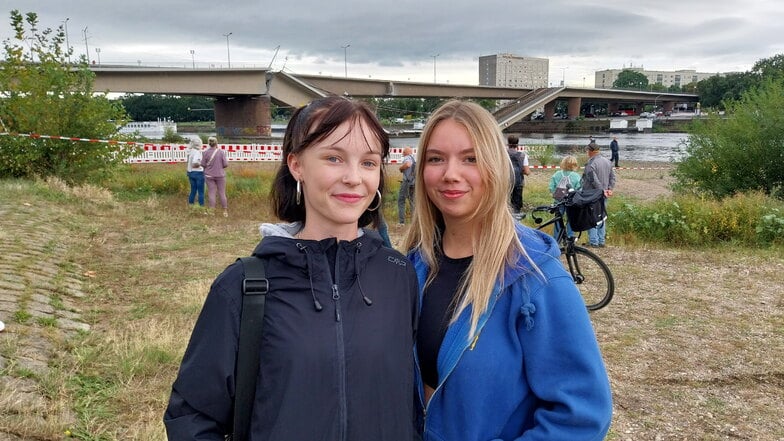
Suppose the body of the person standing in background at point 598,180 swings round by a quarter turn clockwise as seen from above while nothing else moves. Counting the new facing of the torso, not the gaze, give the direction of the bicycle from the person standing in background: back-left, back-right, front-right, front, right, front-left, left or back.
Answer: back-right

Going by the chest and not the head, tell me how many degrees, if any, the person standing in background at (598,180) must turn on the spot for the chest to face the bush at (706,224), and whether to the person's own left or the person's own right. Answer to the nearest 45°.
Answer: approximately 90° to the person's own right

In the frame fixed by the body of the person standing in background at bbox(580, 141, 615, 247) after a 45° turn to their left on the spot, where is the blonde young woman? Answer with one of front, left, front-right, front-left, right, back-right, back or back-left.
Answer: left

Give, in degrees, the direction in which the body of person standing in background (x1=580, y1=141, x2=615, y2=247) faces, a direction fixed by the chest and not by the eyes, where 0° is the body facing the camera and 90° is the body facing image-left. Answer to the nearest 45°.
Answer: approximately 135°

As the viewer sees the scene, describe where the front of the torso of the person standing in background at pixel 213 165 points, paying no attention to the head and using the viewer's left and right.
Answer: facing away from the viewer

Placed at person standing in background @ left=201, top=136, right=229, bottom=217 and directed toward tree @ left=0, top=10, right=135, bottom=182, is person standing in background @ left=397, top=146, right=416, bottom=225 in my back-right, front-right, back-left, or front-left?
back-right

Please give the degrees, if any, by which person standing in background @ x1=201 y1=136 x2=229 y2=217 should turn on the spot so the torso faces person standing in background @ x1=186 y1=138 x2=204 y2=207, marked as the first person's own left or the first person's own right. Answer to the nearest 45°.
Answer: approximately 45° to the first person's own left

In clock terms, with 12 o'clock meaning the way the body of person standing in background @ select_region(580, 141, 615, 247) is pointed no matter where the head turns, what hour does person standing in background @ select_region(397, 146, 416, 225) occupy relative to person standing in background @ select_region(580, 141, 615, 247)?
person standing in background @ select_region(397, 146, 416, 225) is roughly at 11 o'clock from person standing in background @ select_region(580, 141, 615, 247).

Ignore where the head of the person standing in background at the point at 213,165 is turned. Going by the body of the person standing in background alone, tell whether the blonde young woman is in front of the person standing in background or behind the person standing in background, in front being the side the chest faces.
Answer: behind

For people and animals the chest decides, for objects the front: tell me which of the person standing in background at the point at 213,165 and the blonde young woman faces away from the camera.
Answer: the person standing in background

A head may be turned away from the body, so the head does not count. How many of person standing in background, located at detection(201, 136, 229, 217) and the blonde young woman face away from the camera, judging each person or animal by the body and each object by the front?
1

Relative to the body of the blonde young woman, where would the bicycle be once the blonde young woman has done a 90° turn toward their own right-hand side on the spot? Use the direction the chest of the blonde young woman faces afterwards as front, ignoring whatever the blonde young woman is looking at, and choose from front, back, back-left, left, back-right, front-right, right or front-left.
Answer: front-right

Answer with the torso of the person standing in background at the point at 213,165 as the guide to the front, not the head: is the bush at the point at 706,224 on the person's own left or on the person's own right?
on the person's own right

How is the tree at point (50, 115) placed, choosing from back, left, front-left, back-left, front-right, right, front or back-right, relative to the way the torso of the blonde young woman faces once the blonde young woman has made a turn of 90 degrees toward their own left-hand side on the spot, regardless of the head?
back

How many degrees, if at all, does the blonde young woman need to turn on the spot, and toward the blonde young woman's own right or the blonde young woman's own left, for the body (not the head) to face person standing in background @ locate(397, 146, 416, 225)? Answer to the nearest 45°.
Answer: approximately 135° to the blonde young woman's own right

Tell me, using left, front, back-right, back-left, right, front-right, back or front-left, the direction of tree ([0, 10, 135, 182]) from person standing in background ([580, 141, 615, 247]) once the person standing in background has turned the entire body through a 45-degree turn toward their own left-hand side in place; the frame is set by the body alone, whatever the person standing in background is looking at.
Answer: front
